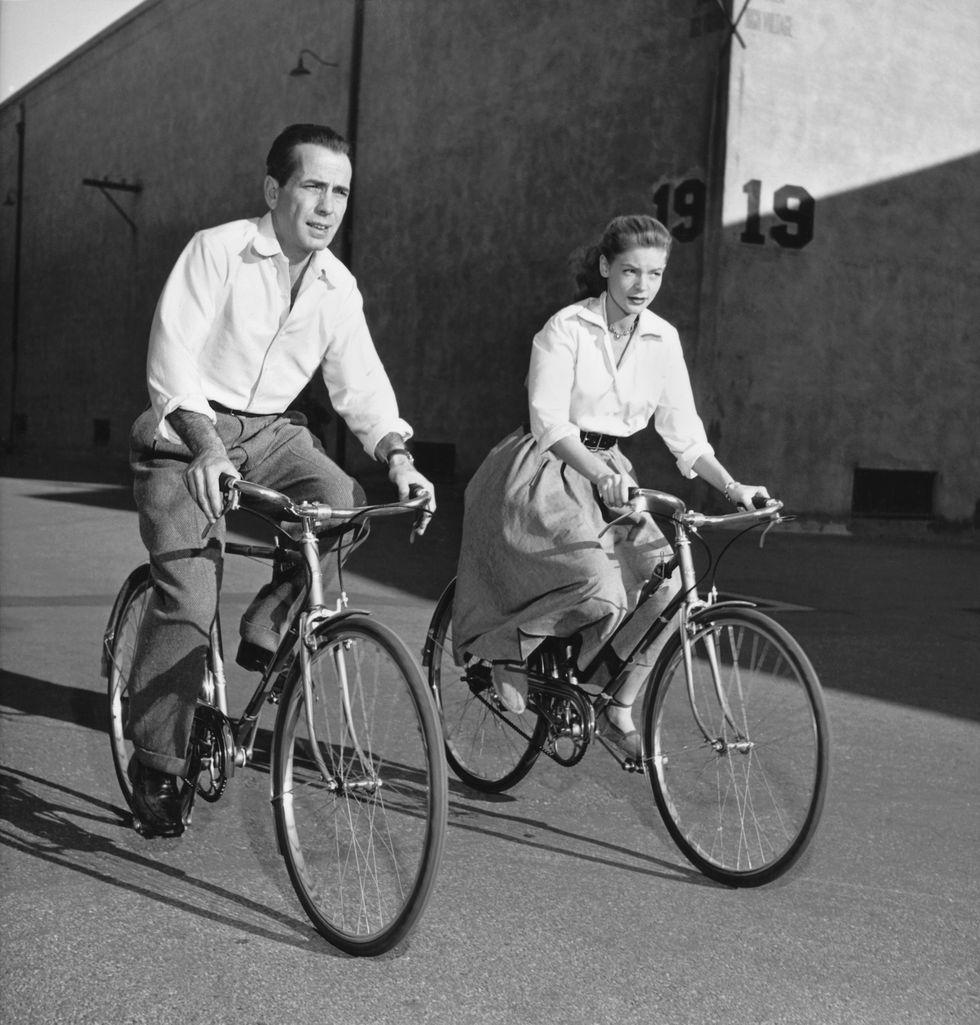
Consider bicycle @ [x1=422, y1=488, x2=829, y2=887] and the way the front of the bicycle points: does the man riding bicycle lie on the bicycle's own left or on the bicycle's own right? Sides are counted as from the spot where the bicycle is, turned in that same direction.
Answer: on the bicycle's own right

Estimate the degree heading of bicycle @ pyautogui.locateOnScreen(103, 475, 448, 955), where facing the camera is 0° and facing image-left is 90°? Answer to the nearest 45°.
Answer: approximately 315°

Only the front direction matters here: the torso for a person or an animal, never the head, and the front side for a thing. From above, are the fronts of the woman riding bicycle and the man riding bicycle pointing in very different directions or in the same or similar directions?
same or similar directions

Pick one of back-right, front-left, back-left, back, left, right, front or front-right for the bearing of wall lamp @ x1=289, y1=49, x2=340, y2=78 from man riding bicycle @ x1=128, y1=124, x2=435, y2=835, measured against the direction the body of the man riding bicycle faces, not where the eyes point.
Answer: back-left

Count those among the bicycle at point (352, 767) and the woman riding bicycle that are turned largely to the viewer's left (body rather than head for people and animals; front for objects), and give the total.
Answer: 0

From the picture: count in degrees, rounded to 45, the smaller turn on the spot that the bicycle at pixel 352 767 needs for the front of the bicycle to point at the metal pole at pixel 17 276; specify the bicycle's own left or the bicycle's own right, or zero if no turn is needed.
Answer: approximately 135° to the bicycle's own left

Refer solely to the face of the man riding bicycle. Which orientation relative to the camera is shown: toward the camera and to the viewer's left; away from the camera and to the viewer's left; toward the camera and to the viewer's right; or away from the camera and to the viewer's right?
toward the camera and to the viewer's right

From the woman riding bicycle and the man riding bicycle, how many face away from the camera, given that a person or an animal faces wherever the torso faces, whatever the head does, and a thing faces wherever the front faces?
0

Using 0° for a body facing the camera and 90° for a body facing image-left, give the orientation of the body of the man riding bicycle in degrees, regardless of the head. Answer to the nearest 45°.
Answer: approximately 315°

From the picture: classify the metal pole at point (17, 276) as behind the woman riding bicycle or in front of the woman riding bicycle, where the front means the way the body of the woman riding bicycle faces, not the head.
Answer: behind

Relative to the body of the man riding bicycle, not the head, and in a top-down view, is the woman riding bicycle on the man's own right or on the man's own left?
on the man's own left

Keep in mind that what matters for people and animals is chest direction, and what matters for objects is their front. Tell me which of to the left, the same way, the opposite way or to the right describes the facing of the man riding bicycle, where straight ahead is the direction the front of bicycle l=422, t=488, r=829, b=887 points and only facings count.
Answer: the same way

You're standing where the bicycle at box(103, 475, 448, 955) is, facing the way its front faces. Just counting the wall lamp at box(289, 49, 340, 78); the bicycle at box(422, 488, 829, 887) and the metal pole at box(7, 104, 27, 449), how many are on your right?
0

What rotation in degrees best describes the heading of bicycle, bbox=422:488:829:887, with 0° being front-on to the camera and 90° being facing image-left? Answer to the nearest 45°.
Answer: approximately 315°

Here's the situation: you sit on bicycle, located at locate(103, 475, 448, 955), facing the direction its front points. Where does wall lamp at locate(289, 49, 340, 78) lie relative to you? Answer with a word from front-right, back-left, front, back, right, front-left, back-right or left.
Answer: back-left

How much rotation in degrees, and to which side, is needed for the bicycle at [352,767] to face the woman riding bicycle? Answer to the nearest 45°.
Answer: approximately 90° to its left

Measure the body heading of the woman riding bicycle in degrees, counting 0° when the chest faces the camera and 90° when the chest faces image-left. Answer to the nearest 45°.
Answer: approximately 315°
